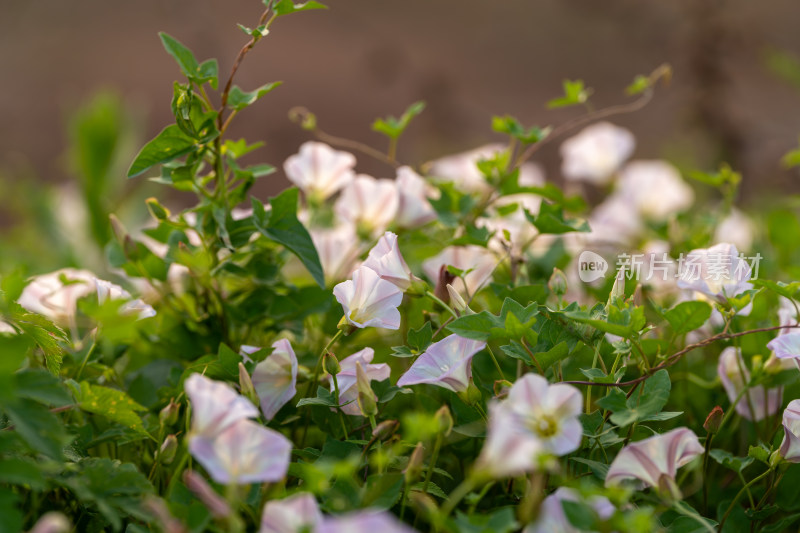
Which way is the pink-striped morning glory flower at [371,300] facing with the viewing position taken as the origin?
facing the viewer and to the right of the viewer

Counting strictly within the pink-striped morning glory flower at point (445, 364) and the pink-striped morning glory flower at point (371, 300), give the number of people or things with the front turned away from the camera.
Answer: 0

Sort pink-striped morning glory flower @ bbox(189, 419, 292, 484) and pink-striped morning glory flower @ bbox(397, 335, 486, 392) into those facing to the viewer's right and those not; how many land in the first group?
0

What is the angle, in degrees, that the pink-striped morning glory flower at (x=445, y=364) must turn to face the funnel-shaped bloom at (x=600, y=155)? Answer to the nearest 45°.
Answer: approximately 135° to its right

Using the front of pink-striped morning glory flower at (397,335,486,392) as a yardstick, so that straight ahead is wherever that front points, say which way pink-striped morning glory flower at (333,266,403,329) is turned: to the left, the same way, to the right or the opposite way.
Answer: to the left

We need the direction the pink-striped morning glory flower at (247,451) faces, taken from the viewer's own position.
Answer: facing the viewer

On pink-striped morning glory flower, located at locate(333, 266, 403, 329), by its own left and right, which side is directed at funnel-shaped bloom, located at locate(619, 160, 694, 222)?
left
